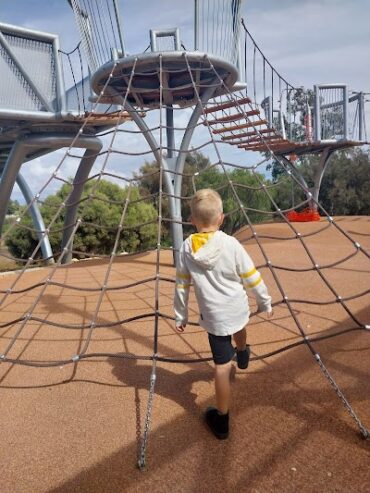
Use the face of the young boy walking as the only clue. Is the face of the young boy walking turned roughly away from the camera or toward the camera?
away from the camera

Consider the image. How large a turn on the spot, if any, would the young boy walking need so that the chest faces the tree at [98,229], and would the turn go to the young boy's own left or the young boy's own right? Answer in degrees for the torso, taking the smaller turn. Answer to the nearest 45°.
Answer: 0° — they already face it

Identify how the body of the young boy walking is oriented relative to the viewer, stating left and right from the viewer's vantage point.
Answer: facing away from the viewer

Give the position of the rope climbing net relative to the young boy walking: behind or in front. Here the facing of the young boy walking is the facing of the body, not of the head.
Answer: in front

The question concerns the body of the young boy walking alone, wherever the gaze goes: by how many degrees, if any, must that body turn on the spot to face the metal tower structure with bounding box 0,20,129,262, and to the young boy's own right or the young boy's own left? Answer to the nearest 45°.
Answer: approximately 45° to the young boy's own left
